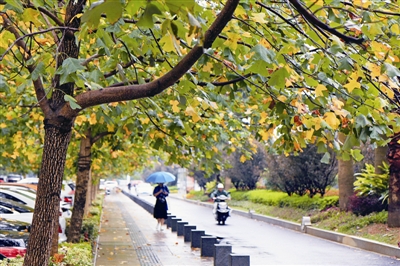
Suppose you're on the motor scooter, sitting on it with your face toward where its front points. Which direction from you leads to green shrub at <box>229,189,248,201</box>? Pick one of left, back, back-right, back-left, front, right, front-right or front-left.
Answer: back

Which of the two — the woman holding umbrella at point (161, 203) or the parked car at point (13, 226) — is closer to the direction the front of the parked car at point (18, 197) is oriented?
the parked car

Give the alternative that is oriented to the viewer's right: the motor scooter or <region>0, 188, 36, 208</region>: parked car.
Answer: the parked car

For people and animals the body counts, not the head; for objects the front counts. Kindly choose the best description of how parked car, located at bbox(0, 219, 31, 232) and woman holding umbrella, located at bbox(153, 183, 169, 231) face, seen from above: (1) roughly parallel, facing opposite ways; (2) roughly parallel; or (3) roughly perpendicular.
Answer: roughly perpendicular

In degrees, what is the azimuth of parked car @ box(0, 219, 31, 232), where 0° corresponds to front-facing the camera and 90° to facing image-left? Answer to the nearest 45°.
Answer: approximately 270°

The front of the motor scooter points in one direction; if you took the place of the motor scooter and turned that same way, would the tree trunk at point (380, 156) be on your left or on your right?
on your left

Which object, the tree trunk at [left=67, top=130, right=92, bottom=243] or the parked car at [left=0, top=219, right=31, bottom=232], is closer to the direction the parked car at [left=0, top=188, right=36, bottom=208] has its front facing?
the tree trunk

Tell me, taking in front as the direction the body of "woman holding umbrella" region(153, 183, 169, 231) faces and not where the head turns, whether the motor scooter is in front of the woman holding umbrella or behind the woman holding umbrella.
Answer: behind

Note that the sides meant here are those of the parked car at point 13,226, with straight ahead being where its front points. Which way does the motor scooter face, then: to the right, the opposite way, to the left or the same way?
to the right

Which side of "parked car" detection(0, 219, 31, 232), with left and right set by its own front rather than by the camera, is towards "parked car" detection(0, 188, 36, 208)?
left
